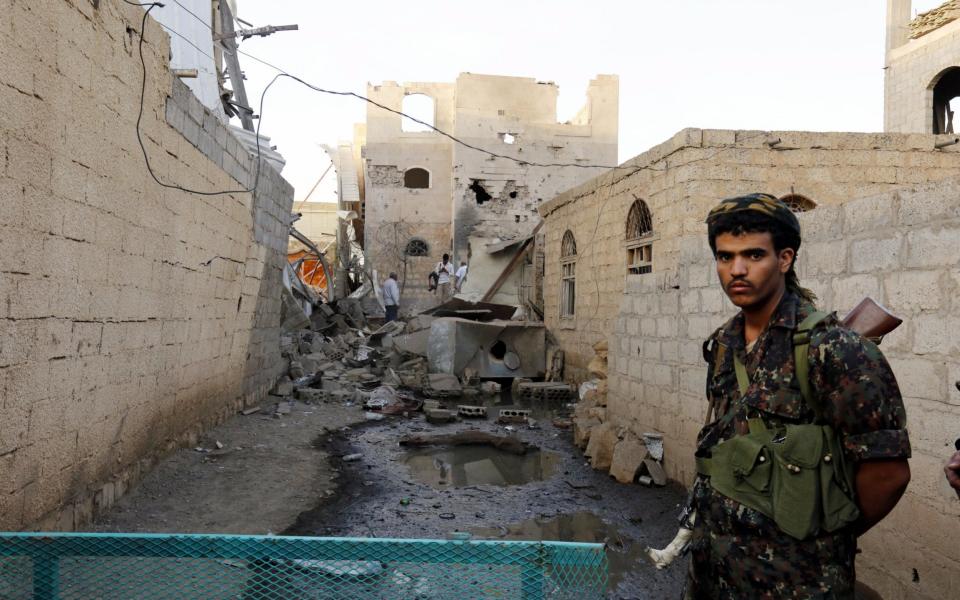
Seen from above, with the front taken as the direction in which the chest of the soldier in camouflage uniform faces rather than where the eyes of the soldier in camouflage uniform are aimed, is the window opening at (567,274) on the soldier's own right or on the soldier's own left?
on the soldier's own right

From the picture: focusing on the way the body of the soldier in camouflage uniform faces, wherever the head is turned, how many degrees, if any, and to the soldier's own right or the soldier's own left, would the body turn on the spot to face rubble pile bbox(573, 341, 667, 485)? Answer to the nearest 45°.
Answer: approximately 135° to the soldier's own right

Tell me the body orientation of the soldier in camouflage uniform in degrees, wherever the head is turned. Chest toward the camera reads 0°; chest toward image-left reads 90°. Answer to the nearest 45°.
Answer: approximately 45°

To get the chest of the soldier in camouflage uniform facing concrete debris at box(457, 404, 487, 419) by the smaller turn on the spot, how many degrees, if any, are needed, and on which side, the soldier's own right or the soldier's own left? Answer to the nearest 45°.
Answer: approximately 90° to the soldier's own right

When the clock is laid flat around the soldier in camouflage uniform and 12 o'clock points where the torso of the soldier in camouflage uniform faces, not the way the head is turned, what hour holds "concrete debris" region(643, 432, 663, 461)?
The concrete debris is roughly at 4 o'clock from the soldier in camouflage uniform.

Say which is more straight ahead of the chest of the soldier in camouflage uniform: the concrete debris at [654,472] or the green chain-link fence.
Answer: the green chain-link fence

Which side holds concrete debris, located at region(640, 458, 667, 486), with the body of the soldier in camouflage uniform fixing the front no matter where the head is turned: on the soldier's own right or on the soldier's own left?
on the soldier's own right

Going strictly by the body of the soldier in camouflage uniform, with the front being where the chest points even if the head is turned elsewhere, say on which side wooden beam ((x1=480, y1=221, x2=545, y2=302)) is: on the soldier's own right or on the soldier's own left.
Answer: on the soldier's own right
